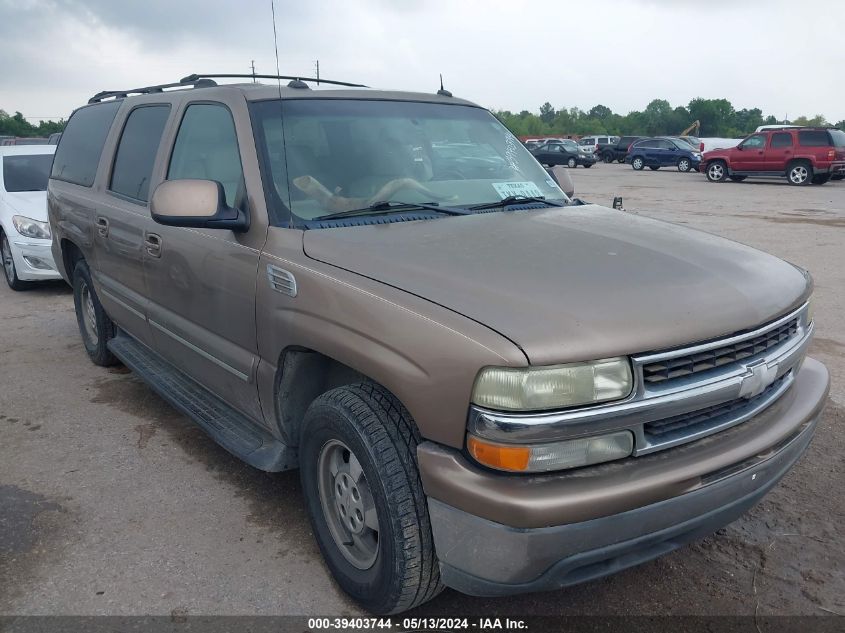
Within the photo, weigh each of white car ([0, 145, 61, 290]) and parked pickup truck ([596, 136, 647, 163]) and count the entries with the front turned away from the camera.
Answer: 0

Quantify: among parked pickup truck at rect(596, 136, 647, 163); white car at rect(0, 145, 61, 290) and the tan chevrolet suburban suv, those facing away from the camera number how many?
0

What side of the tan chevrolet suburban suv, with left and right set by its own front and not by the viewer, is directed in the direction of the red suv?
left

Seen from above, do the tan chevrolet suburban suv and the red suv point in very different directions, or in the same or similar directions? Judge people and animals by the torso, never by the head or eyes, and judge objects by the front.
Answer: very different directions

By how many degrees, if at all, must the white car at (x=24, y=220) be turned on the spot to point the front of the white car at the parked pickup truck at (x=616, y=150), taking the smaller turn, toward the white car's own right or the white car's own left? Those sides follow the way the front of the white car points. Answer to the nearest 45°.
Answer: approximately 90° to the white car's own left

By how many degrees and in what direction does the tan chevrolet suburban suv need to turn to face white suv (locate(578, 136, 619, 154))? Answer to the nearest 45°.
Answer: approximately 135° to its left

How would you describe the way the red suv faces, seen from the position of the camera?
facing away from the viewer and to the left of the viewer

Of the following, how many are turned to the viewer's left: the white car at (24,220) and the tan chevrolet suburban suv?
0

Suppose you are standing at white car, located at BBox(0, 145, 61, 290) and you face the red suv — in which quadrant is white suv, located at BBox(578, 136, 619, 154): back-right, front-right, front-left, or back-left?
front-left
